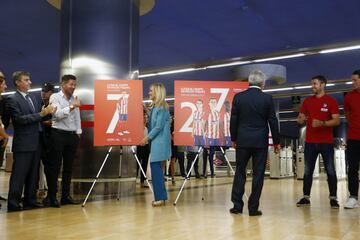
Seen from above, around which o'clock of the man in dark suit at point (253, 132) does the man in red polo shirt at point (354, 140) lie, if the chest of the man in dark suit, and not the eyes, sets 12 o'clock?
The man in red polo shirt is roughly at 2 o'clock from the man in dark suit.

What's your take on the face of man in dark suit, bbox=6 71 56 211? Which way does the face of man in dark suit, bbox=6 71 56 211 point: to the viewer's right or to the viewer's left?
to the viewer's right

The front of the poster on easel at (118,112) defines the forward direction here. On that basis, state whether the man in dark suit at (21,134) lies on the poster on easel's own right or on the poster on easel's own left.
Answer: on the poster on easel's own right

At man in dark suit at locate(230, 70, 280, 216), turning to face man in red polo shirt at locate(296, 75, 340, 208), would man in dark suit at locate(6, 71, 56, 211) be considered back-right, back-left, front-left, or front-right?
back-left

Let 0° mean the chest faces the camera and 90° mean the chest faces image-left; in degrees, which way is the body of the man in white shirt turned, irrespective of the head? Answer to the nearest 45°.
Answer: approximately 315°

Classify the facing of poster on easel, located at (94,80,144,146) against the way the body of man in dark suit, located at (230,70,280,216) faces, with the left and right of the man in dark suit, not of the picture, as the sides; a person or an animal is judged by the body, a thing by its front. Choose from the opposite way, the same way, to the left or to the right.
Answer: the opposite way

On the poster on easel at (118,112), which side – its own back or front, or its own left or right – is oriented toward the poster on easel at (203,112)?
left

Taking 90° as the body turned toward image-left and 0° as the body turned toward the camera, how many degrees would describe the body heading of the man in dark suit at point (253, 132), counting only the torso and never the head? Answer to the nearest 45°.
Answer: approximately 180°

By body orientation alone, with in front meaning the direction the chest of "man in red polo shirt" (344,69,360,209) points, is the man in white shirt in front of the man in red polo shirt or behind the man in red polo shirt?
in front

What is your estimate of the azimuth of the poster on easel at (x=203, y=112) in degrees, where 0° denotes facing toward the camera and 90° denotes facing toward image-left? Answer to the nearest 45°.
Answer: approximately 0°

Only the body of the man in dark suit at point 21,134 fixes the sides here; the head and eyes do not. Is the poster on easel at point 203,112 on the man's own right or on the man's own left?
on the man's own left

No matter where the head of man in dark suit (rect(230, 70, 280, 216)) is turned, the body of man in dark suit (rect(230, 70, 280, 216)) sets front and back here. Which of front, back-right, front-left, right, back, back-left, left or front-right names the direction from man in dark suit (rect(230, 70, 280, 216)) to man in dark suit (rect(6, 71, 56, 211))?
left

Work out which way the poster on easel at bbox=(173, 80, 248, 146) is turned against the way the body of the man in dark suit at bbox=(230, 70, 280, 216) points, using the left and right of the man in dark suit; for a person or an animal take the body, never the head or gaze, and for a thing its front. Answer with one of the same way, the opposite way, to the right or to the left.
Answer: the opposite way
